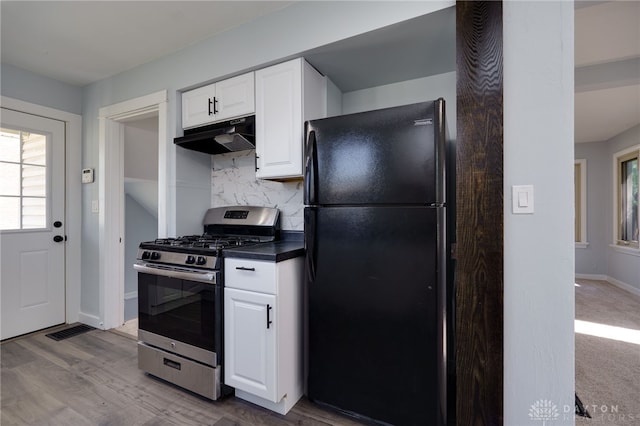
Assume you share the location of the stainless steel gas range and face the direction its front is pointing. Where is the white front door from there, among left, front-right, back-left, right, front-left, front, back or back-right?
right

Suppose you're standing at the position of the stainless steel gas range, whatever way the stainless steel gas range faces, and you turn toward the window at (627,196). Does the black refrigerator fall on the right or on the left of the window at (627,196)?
right

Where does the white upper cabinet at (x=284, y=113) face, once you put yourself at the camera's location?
facing the viewer and to the left of the viewer

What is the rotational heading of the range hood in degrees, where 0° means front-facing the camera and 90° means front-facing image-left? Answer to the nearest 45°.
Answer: approximately 45°

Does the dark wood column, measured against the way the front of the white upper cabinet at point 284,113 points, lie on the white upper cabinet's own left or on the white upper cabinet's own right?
on the white upper cabinet's own left

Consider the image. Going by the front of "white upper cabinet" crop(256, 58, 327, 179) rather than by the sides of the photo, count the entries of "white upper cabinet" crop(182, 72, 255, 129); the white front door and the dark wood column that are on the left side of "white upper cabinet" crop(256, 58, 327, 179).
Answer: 1

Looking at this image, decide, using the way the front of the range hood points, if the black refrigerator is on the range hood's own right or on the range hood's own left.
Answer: on the range hood's own left

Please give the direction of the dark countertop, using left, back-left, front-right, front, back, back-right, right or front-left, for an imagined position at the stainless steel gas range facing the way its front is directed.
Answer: left

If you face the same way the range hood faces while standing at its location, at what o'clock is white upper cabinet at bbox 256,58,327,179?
The white upper cabinet is roughly at 9 o'clock from the range hood.

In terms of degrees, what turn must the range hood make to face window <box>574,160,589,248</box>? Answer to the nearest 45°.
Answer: approximately 135° to its left

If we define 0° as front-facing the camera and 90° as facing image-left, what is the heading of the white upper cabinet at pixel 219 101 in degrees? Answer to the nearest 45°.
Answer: approximately 45°
